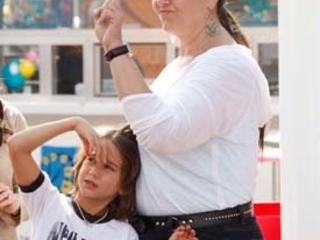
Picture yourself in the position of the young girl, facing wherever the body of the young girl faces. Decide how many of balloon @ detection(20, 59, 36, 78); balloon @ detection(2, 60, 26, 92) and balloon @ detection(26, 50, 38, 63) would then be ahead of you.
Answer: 0

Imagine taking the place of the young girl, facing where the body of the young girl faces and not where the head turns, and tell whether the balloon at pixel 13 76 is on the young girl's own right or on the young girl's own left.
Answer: on the young girl's own right

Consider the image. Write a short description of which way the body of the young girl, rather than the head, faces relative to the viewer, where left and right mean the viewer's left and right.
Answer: facing the viewer and to the left of the viewer

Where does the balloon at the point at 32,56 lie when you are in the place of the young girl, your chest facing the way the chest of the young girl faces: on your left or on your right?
on your right

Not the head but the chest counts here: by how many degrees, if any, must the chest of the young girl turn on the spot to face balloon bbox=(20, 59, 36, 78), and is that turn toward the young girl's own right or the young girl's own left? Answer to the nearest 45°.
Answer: approximately 135° to the young girl's own right

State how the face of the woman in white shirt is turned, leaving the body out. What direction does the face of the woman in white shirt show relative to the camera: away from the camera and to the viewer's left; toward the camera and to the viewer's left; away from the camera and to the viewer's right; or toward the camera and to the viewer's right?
toward the camera and to the viewer's left
